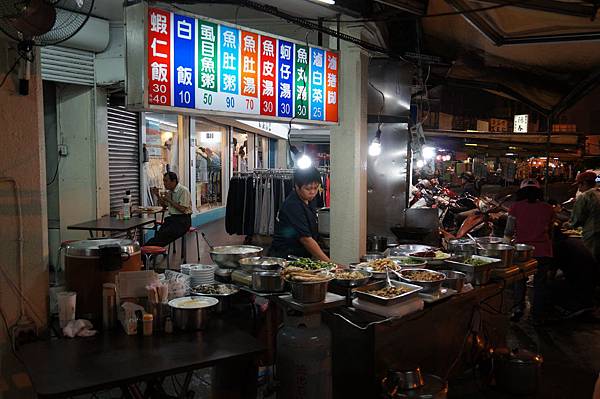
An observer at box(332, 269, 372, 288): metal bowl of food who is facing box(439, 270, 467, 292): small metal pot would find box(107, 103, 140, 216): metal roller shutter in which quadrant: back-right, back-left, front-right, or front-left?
back-left

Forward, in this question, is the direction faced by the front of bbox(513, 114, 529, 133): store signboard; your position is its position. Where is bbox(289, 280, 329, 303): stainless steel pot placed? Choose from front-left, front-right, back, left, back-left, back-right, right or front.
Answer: front

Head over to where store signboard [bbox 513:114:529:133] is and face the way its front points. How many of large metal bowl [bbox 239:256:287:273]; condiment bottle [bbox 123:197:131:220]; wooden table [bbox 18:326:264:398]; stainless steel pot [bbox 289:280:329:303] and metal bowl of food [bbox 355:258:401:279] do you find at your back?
0

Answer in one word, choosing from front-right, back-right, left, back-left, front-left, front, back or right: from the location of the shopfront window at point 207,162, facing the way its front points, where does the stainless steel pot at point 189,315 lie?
front-right

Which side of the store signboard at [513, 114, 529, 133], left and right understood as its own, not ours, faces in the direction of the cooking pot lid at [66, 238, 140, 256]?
front

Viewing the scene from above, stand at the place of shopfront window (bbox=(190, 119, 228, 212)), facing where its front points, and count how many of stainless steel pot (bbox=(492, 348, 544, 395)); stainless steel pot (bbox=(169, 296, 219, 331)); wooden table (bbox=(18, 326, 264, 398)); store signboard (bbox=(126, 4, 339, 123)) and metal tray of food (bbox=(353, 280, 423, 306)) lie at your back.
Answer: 0

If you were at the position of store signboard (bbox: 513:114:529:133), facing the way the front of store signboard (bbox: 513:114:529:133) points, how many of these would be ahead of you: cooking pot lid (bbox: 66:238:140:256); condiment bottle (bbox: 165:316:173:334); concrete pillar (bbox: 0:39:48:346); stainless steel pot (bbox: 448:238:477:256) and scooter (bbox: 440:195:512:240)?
5

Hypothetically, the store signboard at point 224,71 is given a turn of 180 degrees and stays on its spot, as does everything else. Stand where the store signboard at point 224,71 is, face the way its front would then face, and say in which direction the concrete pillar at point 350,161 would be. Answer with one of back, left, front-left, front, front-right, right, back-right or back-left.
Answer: right

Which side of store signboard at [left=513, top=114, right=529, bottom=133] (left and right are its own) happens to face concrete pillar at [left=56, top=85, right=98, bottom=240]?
front

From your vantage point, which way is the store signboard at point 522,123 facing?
toward the camera

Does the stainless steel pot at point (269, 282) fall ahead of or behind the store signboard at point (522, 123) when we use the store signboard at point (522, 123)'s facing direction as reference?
ahead

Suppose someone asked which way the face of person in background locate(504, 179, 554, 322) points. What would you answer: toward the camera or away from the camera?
away from the camera

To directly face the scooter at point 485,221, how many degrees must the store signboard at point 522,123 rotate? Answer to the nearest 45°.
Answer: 0° — it already faces it

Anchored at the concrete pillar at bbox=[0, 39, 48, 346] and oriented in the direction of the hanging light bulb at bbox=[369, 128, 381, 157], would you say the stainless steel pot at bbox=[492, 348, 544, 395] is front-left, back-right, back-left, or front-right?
front-right

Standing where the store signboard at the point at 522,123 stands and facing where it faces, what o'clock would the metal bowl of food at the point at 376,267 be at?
The metal bowl of food is roughly at 12 o'clock from the store signboard.

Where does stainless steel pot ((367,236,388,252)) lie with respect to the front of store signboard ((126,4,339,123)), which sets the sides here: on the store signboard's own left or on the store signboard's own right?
on the store signboard's own left
